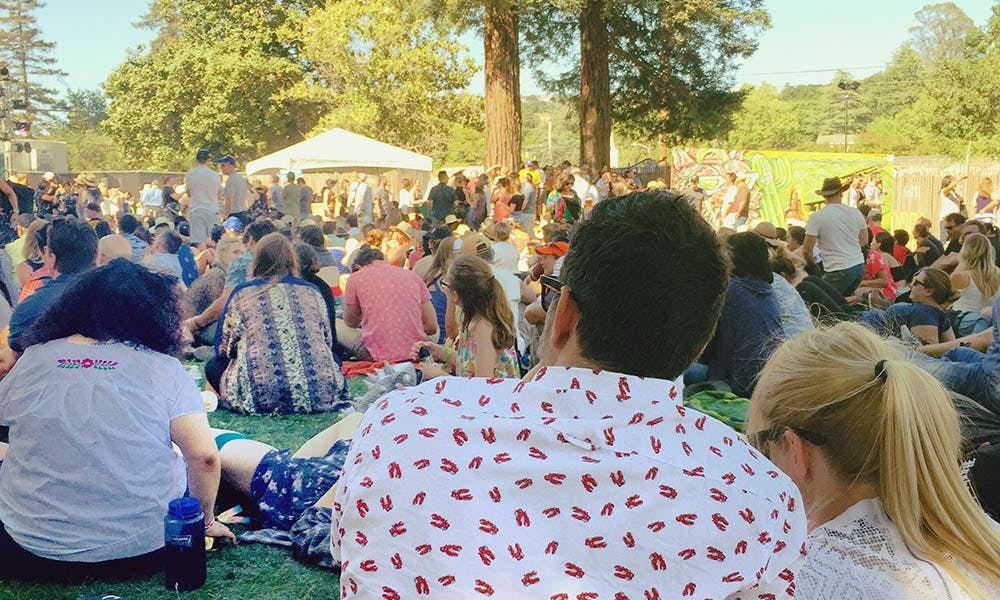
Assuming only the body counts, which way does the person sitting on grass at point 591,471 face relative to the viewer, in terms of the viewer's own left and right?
facing away from the viewer

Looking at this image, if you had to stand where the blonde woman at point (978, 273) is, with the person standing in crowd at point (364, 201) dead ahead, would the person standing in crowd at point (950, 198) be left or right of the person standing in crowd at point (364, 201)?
right

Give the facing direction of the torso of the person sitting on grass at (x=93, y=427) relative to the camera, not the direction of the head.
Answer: away from the camera

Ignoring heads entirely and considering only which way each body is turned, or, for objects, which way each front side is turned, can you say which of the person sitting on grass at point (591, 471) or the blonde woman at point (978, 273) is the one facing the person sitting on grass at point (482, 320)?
the person sitting on grass at point (591, 471)

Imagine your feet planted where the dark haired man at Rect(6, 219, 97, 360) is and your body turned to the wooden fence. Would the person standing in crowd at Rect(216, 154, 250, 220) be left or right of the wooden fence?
left

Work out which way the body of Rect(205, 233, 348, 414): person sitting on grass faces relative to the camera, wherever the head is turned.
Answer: away from the camera

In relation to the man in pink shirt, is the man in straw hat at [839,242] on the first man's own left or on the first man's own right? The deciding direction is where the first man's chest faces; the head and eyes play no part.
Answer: on the first man's own right

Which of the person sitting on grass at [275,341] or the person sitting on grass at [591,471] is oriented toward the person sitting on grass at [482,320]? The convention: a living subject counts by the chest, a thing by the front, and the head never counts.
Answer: the person sitting on grass at [591,471]
